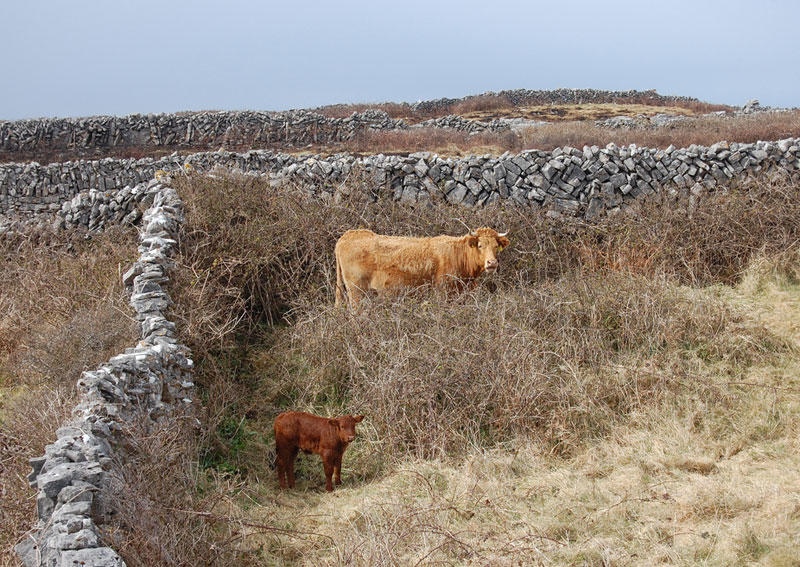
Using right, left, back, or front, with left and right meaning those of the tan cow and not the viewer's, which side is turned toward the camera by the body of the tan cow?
right

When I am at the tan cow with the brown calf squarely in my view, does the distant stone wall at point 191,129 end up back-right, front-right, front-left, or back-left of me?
back-right

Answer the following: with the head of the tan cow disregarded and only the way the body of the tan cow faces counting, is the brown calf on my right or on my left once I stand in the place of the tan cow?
on my right

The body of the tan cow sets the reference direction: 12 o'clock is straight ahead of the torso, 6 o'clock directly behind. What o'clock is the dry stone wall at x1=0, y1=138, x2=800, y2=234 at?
The dry stone wall is roughly at 10 o'clock from the tan cow.

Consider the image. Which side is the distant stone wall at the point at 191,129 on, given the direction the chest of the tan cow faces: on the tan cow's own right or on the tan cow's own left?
on the tan cow's own left

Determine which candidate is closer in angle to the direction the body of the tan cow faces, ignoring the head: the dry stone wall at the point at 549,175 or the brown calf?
the dry stone wall

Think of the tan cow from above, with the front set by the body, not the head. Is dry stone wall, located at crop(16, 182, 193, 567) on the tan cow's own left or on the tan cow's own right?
on the tan cow's own right
